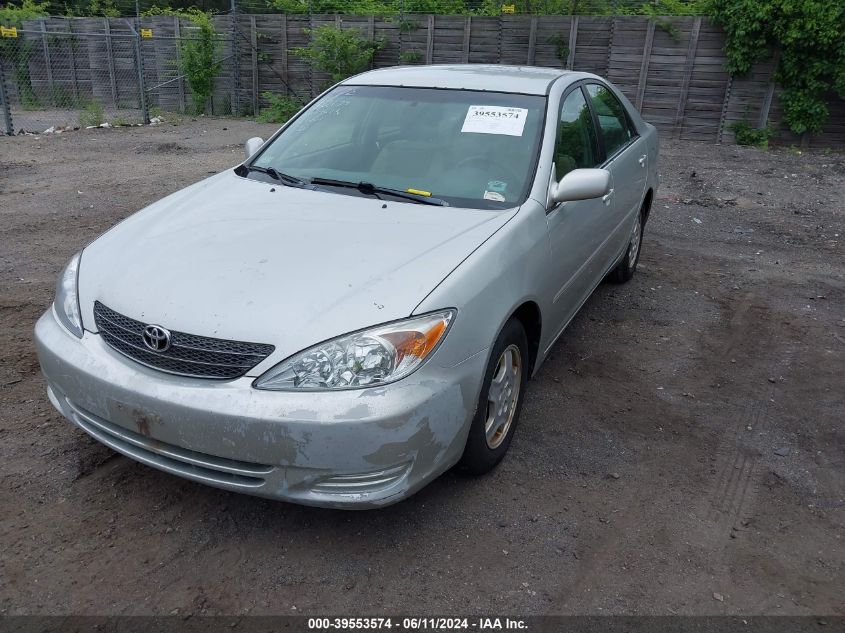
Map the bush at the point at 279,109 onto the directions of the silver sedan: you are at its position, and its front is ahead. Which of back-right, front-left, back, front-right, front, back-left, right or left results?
back-right

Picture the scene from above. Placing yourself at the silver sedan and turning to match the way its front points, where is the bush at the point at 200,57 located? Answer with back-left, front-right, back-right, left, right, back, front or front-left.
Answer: back-right

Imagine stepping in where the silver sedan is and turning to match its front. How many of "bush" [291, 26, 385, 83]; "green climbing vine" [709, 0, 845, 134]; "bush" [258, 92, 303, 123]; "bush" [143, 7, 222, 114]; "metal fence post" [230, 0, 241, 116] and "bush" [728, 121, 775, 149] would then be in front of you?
0

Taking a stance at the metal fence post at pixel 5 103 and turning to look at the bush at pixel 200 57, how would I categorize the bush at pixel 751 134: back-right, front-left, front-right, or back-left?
front-right

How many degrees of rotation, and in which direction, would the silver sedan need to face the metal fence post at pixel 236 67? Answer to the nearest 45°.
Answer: approximately 135° to its right

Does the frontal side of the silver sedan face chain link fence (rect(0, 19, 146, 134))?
no

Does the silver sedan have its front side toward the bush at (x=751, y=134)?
no

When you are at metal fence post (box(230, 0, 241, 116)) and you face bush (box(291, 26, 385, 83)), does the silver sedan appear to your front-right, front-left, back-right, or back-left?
front-right

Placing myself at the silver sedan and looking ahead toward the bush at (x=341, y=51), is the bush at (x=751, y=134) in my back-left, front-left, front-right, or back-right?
front-right

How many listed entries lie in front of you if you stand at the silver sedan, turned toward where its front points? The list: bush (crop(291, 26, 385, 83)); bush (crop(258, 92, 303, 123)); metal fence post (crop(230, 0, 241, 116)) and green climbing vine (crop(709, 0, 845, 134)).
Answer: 0

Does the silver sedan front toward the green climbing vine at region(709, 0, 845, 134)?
no

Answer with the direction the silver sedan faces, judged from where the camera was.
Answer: facing the viewer and to the left of the viewer
